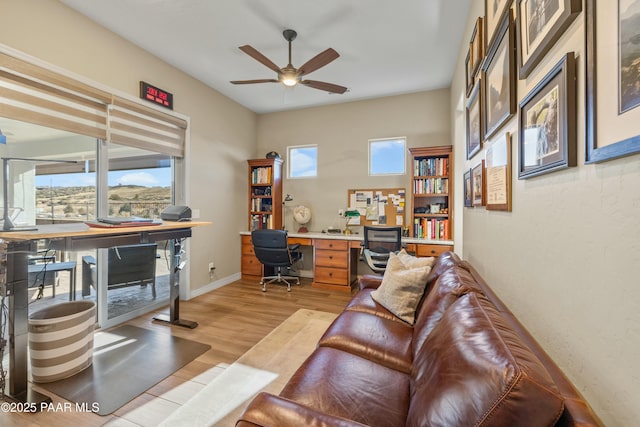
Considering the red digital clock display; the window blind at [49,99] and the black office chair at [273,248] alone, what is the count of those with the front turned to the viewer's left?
0

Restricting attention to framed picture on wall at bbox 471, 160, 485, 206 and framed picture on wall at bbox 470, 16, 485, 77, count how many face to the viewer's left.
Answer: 2

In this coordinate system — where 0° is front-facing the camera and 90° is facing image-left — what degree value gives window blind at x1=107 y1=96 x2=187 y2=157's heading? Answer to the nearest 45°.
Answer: approximately 315°

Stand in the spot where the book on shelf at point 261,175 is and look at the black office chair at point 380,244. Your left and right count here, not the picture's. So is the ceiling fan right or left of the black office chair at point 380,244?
right

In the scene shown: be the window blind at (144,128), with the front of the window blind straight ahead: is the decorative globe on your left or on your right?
on your left

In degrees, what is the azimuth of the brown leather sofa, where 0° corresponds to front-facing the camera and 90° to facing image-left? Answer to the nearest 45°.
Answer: approximately 90°

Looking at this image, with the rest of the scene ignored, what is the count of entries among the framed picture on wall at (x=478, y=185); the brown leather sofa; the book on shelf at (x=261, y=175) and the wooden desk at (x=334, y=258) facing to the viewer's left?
2

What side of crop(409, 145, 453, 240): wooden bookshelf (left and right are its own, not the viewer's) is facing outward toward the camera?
front

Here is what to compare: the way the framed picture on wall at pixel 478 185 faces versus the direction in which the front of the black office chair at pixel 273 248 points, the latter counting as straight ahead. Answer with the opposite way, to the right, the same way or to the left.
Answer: to the left

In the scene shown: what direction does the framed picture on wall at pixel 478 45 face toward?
to the viewer's left

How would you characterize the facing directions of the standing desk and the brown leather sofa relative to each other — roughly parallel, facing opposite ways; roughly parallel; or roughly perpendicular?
roughly parallel, facing opposite ways

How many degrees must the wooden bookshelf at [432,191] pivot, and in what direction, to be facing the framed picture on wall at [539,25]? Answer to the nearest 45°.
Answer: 0° — it already faces it

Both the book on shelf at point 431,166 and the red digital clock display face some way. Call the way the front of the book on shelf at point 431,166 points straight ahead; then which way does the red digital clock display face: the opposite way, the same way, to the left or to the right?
to the left

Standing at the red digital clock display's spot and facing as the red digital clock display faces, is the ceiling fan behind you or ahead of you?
ahead

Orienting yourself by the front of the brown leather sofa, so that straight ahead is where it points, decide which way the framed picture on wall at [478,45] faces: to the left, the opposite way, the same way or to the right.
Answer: the same way

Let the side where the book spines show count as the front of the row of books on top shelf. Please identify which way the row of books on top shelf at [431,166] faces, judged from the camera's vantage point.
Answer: facing the viewer
